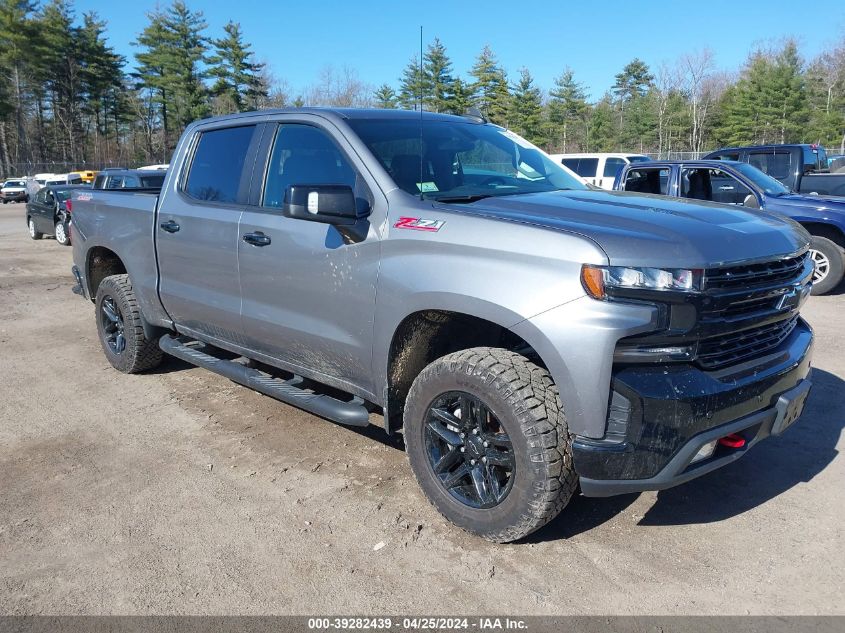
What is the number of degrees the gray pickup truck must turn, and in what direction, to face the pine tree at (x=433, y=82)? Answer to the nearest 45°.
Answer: approximately 135° to its left

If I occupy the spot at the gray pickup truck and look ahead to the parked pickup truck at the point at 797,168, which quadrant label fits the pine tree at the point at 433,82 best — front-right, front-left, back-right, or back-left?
front-left

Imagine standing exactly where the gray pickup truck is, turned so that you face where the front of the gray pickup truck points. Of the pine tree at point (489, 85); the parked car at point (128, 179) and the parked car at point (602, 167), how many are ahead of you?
0

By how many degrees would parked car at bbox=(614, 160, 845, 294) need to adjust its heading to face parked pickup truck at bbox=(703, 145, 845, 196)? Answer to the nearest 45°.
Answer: approximately 135° to its left

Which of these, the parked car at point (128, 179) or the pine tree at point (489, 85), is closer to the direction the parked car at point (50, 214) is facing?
the parked car

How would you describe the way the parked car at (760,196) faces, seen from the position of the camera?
facing the viewer and to the right of the viewer

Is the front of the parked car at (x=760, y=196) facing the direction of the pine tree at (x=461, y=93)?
no

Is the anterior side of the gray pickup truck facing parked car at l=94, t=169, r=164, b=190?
no

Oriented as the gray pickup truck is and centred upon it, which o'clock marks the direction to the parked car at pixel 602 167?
The parked car is roughly at 8 o'clock from the gray pickup truck.

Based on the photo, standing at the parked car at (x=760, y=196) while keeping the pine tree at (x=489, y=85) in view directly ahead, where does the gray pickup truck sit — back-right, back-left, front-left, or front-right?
back-left

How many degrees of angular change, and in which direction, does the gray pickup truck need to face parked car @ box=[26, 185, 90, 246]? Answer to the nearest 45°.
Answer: approximately 180°

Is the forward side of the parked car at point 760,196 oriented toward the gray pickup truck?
no

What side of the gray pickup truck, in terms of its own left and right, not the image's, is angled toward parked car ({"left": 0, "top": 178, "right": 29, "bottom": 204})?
back

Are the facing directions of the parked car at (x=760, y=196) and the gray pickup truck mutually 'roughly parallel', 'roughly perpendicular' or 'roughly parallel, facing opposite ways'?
roughly parallel
